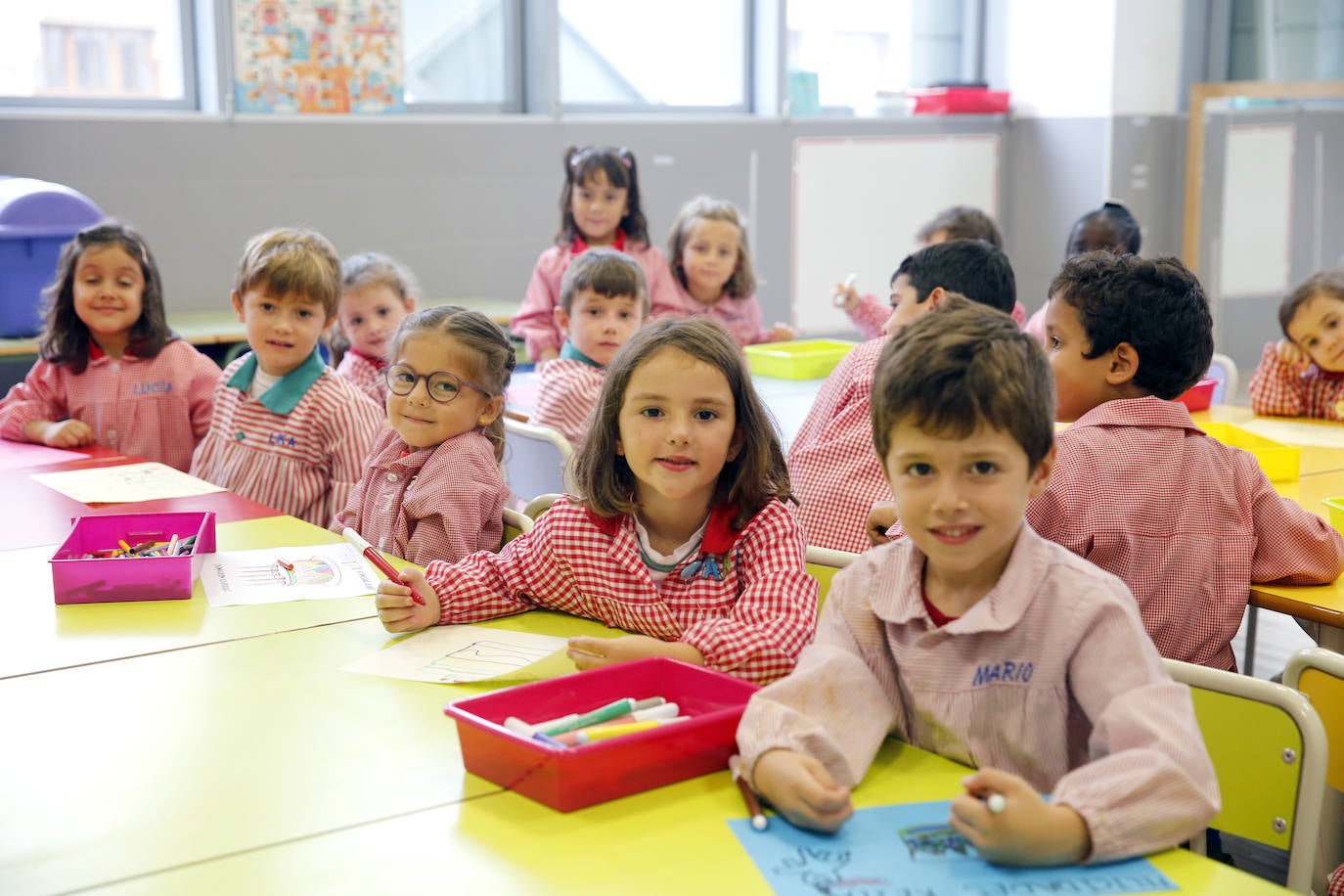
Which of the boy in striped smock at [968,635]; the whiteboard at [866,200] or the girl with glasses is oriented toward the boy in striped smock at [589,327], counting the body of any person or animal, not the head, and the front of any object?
the whiteboard

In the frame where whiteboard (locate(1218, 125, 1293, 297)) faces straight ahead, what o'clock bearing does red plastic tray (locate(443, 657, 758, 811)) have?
The red plastic tray is roughly at 12 o'clock from the whiteboard.

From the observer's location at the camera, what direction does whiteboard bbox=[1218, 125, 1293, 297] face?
facing the viewer

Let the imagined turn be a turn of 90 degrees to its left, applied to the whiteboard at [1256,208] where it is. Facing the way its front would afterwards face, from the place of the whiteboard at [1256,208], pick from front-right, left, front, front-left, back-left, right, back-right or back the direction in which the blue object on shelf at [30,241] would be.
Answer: back-right

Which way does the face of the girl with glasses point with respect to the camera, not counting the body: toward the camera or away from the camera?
toward the camera

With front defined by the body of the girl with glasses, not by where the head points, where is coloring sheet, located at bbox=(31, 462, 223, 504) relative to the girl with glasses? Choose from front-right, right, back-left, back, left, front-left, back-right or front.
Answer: right

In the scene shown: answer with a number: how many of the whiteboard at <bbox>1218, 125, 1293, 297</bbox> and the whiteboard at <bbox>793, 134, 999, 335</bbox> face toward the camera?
2

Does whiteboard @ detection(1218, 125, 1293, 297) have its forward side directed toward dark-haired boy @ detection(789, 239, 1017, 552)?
yes

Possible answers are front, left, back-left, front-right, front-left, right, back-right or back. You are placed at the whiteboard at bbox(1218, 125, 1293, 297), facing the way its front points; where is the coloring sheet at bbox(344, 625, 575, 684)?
front

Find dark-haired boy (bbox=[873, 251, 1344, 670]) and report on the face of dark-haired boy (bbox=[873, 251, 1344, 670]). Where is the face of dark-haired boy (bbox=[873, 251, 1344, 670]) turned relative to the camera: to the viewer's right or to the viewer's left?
to the viewer's left

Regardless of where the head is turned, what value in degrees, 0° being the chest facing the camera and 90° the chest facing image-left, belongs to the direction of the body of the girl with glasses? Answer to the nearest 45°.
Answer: approximately 45°

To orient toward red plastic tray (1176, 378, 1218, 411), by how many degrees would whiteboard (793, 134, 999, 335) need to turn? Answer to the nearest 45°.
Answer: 0° — it already faces it

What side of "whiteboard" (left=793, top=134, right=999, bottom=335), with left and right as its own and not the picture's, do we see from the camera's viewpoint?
front

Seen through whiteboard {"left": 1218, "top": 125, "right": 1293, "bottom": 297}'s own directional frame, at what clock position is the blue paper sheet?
The blue paper sheet is roughly at 12 o'clock from the whiteboard.

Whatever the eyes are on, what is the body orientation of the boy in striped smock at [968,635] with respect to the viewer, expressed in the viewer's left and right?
facing the viewer and to the left of the viewer

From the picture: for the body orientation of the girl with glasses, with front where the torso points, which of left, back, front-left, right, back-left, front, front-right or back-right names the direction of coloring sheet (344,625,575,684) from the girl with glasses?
front-left

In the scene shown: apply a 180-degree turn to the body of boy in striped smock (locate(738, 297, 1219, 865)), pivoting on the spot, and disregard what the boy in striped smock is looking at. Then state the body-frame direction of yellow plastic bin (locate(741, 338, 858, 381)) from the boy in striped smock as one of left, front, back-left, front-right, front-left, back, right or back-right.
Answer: front-left

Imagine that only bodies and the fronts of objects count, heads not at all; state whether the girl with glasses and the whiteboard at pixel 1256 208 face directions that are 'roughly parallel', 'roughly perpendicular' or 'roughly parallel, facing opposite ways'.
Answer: roughly parallel

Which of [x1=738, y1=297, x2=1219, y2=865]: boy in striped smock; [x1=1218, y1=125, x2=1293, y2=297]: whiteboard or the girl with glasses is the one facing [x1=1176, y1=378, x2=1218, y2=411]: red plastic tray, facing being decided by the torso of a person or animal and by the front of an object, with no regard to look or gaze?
the whiteboard
